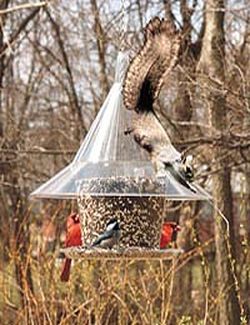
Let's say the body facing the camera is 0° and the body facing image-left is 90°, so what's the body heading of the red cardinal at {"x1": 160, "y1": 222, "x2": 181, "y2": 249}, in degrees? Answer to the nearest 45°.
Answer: approximately 270°

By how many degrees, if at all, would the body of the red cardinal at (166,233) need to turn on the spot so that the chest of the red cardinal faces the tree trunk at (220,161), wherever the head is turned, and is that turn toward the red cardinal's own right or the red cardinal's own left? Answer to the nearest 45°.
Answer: approximately 90° to the red cardinal's own left
